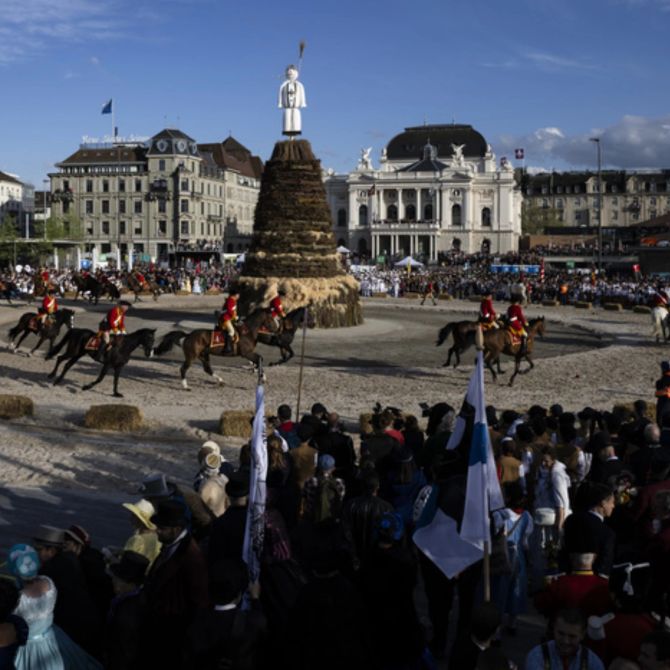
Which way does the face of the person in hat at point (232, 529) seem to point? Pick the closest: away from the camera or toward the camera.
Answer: away from the camera

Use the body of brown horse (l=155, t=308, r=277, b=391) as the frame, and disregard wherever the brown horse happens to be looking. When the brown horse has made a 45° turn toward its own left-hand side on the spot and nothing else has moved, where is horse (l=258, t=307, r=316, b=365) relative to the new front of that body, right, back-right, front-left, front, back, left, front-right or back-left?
front

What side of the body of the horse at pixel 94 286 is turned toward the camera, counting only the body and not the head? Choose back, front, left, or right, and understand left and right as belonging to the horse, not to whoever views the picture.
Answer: left

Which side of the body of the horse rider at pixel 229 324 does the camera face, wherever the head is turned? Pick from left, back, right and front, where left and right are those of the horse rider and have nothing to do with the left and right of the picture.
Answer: right

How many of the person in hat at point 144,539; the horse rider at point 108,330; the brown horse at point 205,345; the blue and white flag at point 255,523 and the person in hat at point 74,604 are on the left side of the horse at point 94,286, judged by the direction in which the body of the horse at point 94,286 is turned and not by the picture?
5

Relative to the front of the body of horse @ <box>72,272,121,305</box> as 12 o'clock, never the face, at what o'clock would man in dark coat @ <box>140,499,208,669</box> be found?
The man in dark coat is roughly at 9 o'clock from the horse.

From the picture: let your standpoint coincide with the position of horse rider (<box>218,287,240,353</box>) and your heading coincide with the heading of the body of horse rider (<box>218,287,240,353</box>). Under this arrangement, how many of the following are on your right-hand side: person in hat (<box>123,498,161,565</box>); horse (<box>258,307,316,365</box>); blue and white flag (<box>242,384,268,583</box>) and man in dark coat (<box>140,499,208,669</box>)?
3

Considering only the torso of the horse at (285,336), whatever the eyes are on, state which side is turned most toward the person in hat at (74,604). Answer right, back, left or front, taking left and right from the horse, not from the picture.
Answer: right

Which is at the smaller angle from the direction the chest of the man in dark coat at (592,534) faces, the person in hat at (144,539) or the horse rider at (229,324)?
the horse rider
